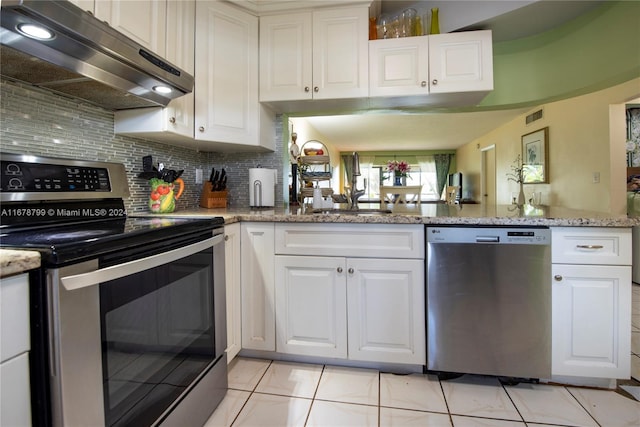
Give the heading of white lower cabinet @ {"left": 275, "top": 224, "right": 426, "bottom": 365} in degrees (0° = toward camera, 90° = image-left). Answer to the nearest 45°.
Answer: approximately 0°

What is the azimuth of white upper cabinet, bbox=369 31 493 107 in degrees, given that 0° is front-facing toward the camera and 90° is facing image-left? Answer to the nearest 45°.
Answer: approximately 0°

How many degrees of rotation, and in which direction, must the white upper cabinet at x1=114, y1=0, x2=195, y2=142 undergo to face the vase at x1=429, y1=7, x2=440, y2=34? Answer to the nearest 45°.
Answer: approximately 45° to its left

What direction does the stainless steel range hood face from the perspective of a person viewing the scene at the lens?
facing the viewer and to the right of the viewer

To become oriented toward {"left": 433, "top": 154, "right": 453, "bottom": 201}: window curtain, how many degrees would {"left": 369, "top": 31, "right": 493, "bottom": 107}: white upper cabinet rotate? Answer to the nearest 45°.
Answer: approximately 180°

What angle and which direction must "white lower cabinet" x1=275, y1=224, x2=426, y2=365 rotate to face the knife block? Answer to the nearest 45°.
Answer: approximately 135° to its right

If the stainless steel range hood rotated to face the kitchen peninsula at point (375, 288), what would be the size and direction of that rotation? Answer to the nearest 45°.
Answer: approximately 45° to its left
